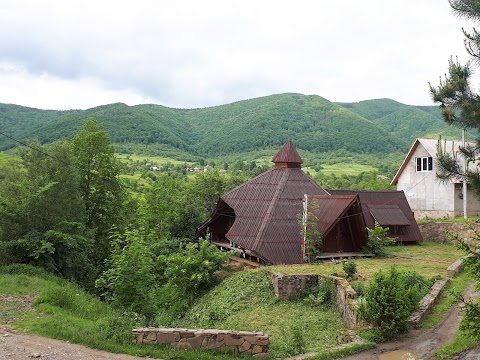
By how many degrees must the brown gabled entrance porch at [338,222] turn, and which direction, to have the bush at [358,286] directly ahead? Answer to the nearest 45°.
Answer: approximately 45° to its right

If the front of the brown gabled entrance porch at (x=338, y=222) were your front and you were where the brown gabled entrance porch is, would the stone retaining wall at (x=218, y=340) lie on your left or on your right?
on your right

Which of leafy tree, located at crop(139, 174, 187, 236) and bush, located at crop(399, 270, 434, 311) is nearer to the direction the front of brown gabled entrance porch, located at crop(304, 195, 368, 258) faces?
the bush

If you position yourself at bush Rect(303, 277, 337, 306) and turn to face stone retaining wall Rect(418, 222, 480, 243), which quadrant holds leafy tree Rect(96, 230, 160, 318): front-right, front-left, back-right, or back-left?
back-left

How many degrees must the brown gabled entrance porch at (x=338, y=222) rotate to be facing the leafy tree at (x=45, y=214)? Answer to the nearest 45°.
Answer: approximately 135° to its right

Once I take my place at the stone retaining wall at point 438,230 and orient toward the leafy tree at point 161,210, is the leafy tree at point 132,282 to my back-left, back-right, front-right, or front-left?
front-left

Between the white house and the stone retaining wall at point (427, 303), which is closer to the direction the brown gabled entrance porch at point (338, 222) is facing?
the stone retaining wall

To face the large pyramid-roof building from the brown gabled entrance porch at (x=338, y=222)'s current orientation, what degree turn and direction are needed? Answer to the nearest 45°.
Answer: approximately 135° to its right

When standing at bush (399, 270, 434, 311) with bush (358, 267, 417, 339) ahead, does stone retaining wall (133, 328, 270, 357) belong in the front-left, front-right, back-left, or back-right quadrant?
front-right
